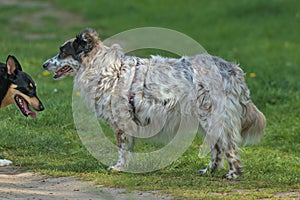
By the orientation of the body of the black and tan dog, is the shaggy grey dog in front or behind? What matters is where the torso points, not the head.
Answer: in front

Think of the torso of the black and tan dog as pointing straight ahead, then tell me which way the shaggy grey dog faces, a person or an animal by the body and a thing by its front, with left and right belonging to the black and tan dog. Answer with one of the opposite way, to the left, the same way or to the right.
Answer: the opposite way

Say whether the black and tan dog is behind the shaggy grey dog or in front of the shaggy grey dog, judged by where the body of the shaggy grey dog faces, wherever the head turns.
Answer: in front

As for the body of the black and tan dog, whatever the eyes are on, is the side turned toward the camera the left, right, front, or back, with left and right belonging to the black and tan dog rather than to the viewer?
right

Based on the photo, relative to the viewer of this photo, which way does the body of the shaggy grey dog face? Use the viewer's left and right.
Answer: facing to the left of the viewer
